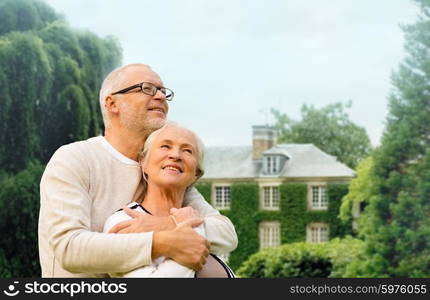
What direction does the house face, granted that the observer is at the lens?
facing the viewer

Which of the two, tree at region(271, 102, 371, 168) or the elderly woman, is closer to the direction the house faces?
the elderly woman

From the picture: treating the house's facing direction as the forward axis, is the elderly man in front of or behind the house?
in front

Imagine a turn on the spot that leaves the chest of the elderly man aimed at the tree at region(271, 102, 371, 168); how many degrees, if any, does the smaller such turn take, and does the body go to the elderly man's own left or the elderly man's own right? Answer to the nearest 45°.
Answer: approximately 135° to the elderly man's own left

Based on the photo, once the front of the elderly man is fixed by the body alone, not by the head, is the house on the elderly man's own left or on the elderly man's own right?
on the elderly man's own left

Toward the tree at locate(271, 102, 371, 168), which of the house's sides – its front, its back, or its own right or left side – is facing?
back

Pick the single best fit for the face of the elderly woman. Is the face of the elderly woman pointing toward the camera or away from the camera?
toward the camera

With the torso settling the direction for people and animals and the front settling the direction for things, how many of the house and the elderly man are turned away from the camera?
0

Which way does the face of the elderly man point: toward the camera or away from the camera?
toward the camera

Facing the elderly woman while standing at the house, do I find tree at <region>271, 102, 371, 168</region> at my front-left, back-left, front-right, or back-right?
back-left

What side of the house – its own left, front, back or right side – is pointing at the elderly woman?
front
